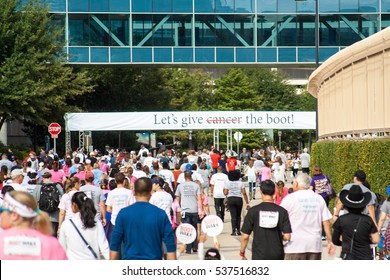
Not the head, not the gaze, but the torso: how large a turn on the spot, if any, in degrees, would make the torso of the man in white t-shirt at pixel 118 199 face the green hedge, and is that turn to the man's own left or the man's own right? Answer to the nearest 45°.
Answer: approximately 45° to the man's own right

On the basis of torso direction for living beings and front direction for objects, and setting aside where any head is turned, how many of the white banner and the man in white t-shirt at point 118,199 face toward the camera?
1

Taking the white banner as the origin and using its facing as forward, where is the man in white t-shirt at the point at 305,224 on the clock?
The man in white t-shirt is roughly at 12 o'clock from the white banner.

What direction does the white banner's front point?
toward the camera

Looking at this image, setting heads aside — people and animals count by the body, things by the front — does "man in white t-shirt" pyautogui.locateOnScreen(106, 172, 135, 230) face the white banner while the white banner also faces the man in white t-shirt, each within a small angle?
yes

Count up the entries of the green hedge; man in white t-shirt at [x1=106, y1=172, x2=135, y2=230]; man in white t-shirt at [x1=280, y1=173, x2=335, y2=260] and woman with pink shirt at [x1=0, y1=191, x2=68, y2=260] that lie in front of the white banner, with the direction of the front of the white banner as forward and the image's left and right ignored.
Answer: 4

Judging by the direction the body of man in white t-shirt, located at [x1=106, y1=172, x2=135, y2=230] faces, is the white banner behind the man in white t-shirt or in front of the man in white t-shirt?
in front

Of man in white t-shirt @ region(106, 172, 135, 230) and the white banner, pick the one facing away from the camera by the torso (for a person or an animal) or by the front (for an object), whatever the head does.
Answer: the man in white t-shirt

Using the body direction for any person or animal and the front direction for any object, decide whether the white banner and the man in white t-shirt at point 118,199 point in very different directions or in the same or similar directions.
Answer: very different directions

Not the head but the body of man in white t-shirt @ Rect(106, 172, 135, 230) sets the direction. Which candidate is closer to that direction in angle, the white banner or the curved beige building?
the white banner

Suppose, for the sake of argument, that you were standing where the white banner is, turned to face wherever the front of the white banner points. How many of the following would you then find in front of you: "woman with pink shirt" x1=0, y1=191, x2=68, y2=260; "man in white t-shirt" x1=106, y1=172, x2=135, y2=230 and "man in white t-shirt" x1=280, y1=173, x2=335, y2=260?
3

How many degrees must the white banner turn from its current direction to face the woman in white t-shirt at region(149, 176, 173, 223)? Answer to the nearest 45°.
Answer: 0° — it already faces them

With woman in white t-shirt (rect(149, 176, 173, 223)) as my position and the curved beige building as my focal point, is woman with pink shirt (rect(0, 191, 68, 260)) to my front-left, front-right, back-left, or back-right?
back-right

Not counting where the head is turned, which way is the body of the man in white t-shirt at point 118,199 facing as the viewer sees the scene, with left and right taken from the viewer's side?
facing away from the viewer

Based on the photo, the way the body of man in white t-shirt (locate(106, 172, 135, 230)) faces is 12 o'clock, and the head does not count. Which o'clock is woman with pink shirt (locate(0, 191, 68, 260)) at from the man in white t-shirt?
The woman with pink shirt is roughly at 6 o'clock from the man in white t-shirt.

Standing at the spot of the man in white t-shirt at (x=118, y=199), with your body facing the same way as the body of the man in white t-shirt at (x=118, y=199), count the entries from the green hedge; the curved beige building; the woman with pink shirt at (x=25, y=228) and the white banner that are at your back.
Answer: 1

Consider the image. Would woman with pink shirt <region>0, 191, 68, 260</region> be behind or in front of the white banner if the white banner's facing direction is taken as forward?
in front

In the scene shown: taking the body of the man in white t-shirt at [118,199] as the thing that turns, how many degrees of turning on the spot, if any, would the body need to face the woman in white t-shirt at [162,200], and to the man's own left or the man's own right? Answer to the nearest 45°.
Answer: approximately 45° to the man's own right
